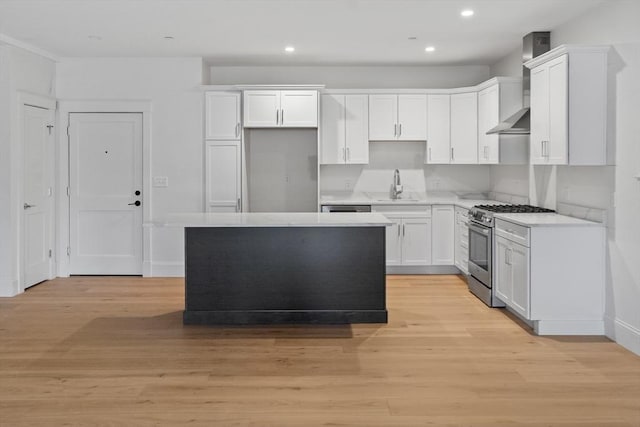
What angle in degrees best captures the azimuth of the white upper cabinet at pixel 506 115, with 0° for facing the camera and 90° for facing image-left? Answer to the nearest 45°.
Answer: approximately 45°

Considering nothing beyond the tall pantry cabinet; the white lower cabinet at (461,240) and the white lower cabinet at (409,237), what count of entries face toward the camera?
2

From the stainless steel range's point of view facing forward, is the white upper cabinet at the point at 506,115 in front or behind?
behind

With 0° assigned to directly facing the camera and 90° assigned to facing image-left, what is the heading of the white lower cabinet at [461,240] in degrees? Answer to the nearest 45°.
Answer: approximately 90°

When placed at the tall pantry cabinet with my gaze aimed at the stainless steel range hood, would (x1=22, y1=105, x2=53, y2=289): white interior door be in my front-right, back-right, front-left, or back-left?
back-right

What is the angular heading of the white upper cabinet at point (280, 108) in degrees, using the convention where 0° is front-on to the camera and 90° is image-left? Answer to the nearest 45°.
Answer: approximately 0°
